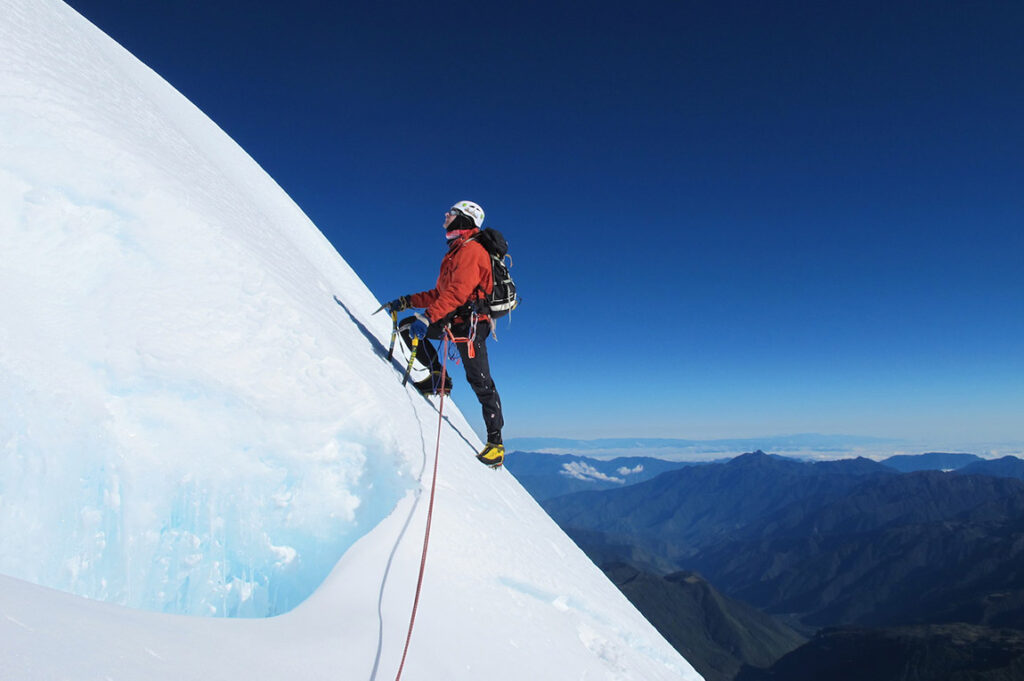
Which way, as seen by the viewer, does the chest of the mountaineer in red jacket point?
to the viewer's left
